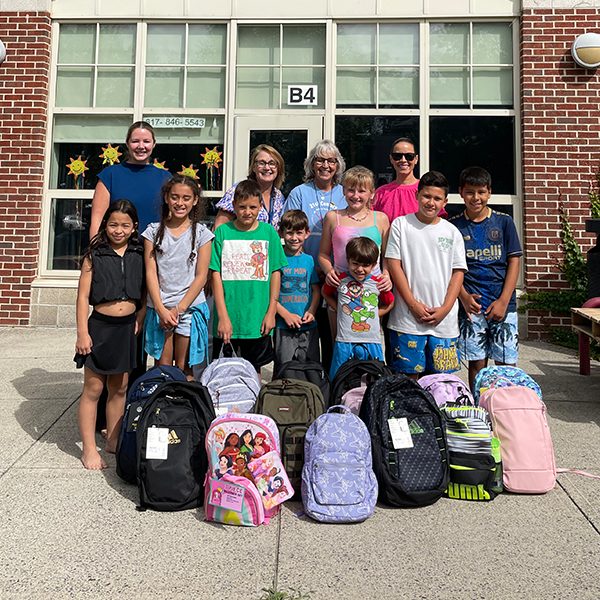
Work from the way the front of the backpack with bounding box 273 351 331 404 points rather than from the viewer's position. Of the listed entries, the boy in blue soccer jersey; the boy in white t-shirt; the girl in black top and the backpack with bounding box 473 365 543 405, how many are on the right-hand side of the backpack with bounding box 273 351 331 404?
1

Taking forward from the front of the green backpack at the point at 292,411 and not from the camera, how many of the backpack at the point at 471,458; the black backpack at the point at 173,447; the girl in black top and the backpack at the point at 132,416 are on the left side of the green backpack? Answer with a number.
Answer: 1

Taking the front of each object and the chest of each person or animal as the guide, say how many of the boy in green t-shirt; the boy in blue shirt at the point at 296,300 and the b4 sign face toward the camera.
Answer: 3

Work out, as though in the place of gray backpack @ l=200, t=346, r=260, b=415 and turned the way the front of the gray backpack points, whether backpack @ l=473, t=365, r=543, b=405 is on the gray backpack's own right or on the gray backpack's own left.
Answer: on the gray backpack's own left

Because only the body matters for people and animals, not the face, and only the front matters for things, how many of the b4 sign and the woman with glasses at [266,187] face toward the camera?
2

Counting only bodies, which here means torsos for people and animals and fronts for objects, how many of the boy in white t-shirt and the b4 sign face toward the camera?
2

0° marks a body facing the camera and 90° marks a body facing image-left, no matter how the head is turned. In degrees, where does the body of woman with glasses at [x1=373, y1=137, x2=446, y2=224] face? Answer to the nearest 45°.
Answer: approximately 0°

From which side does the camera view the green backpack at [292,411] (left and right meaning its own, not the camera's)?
front

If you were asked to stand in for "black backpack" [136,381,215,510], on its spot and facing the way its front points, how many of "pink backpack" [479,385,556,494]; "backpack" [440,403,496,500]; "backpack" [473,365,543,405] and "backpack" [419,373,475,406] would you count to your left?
4

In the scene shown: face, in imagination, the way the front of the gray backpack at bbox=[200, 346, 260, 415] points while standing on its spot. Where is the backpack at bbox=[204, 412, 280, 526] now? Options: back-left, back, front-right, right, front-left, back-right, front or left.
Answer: front

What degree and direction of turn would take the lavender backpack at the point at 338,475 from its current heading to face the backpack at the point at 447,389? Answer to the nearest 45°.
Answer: approximately 135° to its left

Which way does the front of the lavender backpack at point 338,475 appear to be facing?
toward the camera

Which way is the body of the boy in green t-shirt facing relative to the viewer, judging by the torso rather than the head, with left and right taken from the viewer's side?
facing the viewer
